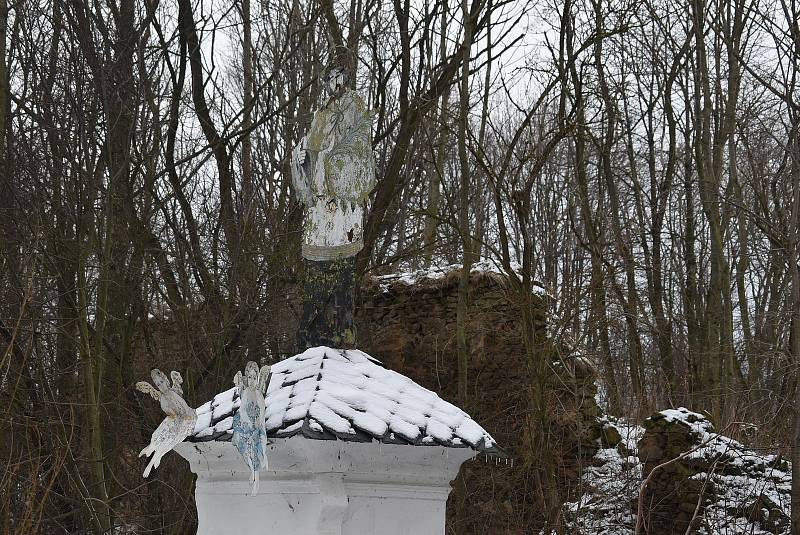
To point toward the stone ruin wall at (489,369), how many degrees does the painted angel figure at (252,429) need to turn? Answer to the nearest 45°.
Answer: approximately 180°

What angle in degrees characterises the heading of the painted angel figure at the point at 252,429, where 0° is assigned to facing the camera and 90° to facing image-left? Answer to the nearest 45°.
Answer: approximately 0°

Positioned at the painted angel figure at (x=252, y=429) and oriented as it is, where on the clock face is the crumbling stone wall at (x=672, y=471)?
The crumbling stone wall is roughly at 7 o'clock from the painted angel figure.

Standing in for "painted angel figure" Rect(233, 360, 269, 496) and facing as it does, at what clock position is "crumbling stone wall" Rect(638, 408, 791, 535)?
The crumbling stone wall is roughly at 7 o'clock from the painted angel figure.
